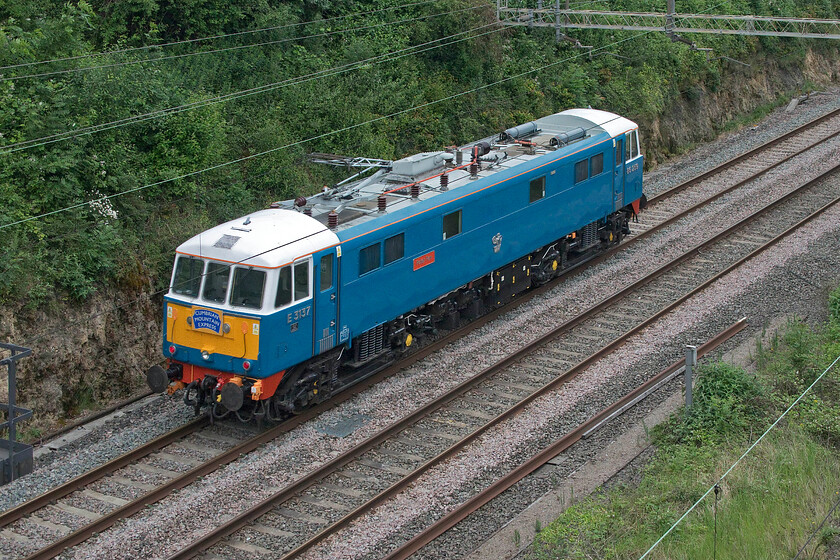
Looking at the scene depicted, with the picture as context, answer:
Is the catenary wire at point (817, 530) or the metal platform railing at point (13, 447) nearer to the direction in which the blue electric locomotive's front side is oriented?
the metal platform railing

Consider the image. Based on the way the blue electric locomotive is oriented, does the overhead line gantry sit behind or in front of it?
behind

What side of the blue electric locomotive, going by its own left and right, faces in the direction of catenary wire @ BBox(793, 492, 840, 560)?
left

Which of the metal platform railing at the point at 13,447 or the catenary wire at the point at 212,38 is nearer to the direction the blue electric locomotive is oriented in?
the metal platform railing

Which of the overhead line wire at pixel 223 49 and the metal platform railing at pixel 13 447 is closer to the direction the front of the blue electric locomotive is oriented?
the metal platform railing

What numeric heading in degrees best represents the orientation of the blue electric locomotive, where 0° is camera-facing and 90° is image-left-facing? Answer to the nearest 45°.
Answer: approximately 45°

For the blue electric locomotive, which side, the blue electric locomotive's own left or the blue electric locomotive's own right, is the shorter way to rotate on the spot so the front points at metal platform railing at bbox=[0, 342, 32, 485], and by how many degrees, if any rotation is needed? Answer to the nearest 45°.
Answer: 0° — it already faces it

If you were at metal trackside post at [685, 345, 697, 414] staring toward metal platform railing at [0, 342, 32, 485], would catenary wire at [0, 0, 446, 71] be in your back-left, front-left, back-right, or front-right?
front-right

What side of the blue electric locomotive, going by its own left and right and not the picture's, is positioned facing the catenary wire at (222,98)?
right
